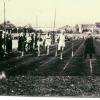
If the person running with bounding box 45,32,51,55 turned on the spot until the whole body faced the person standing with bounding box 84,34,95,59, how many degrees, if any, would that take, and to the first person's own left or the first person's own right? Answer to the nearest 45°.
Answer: approximately 90° to the first person's own left

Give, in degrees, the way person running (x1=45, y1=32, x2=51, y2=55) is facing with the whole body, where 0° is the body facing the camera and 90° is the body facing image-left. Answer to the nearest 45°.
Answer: approximately 0°
